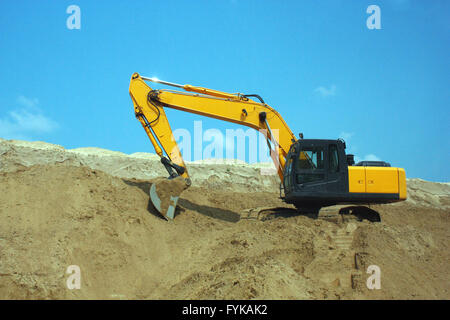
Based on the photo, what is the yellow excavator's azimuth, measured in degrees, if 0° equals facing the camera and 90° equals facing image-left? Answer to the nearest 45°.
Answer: approximately 90°
